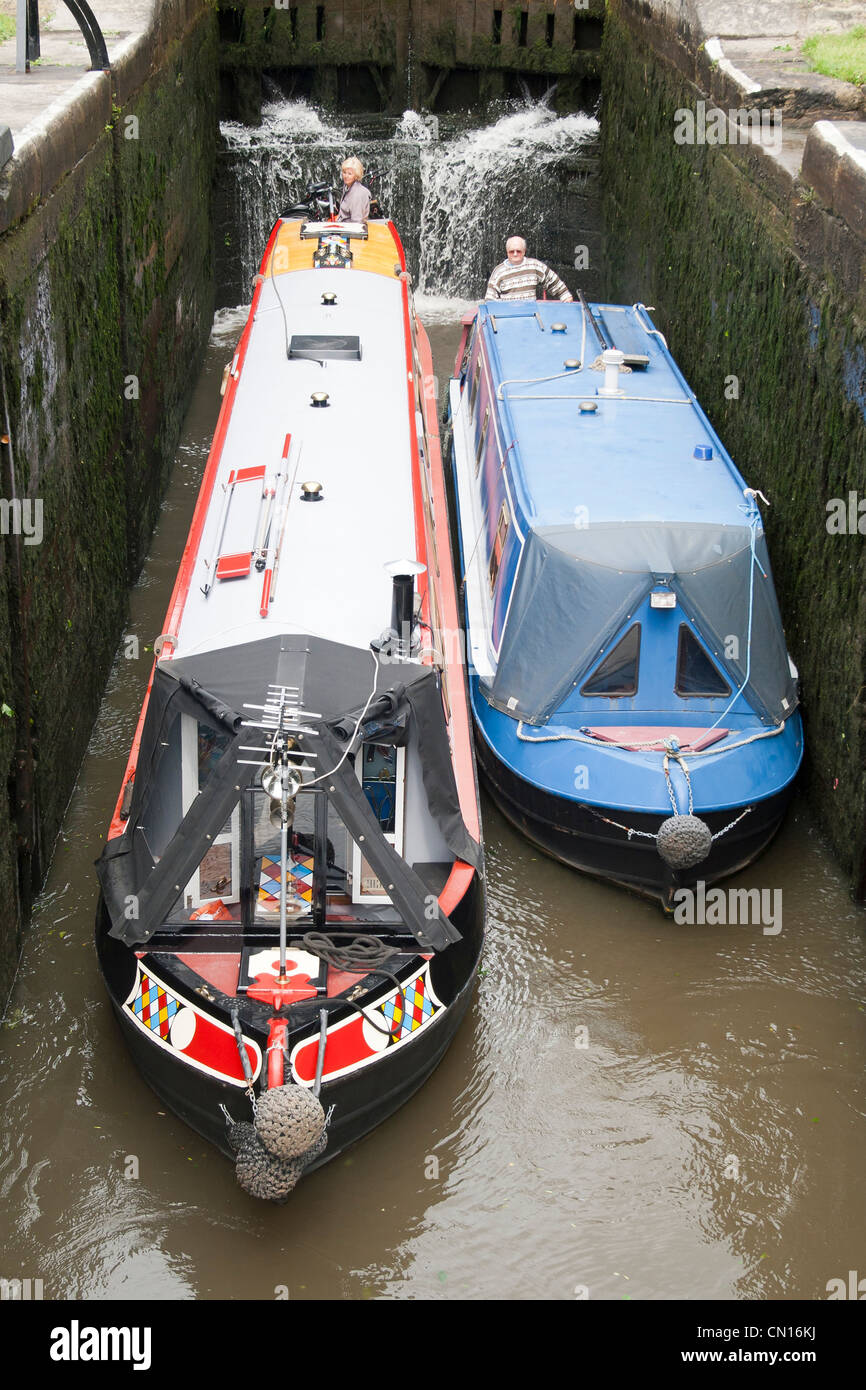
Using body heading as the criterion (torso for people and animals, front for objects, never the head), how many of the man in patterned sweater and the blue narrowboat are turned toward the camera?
2

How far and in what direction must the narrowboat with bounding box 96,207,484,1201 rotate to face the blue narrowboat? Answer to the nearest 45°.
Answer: approximately 135° to its left

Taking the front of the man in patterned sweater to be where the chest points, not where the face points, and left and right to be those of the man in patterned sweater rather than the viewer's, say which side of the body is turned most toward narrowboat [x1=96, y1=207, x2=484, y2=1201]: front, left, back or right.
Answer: front

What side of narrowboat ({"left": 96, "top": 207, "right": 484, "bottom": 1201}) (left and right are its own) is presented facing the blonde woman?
back

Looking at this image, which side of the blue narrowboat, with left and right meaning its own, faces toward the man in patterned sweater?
back

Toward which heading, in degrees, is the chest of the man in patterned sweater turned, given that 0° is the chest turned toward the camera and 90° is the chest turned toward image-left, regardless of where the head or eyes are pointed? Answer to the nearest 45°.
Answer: approximately 0°

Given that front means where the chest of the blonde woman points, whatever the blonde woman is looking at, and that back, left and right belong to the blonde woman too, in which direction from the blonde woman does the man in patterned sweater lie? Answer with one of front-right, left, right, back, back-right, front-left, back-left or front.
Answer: left

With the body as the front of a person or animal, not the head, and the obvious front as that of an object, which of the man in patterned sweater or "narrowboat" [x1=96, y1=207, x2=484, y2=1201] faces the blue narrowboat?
the man in patterned sweater

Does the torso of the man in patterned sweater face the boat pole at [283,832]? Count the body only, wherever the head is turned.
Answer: yes
